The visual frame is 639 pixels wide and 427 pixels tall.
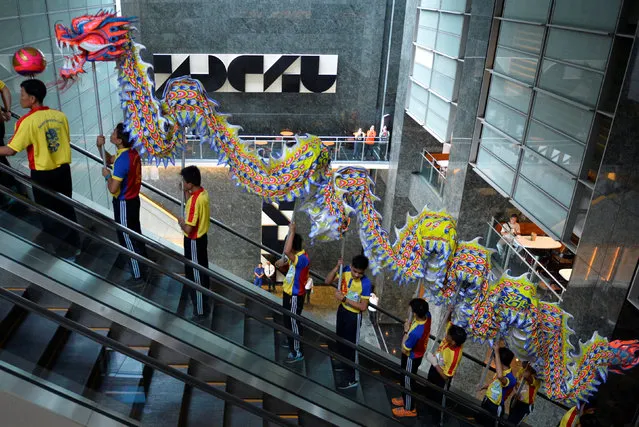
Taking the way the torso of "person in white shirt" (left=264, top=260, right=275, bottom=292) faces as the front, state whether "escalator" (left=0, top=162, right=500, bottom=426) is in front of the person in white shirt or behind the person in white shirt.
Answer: in front

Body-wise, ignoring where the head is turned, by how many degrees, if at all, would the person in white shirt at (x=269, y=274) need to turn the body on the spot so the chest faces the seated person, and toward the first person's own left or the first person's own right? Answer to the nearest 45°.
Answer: approximately 45° to the first person's own left

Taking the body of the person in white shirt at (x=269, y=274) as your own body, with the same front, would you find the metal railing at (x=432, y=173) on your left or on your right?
on your left

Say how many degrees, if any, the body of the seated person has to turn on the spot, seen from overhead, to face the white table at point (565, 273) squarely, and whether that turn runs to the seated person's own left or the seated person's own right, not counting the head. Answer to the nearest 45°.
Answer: approximately 90° to the seated person's own left

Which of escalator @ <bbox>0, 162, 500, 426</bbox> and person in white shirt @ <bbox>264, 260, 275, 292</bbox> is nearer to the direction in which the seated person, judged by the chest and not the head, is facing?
the escalator

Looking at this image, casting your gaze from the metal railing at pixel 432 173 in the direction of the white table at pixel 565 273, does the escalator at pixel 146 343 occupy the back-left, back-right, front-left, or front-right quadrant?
front-right

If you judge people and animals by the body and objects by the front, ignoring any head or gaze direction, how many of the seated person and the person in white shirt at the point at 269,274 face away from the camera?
0

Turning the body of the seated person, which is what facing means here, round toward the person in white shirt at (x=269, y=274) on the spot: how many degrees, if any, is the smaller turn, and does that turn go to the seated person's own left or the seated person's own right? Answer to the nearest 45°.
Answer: approximately 90° to the seated person's own right

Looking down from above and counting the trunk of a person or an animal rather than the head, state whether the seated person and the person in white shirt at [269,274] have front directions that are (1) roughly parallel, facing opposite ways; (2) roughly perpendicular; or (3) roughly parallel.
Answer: roughly perpendicular

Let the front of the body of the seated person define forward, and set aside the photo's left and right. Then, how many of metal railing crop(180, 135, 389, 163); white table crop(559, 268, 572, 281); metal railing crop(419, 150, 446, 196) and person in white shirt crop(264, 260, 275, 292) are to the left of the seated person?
1

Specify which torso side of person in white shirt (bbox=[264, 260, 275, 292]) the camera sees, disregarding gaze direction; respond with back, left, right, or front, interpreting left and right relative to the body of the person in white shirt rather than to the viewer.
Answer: front

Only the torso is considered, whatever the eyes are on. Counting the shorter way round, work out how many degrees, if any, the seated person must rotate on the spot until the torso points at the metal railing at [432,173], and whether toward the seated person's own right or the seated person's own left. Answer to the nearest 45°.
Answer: approximately 90° to the seated person's own right

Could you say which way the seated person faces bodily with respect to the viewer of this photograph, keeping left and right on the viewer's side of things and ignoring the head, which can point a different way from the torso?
facing the viewer and to the left of the viewer
